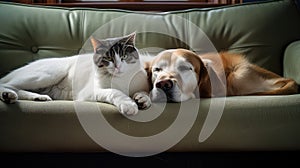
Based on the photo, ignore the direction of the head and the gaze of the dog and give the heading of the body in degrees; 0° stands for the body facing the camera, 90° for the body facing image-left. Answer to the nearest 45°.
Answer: approximately 45°

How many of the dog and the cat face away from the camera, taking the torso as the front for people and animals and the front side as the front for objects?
0

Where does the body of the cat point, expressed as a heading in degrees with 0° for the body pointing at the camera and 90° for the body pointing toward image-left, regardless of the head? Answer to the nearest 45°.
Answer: approximately 315°
